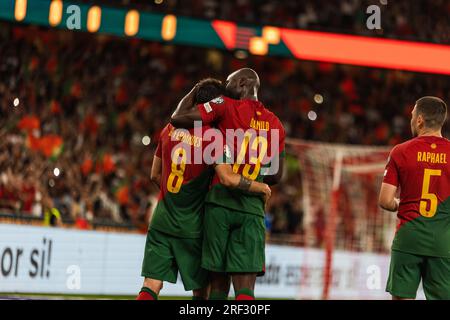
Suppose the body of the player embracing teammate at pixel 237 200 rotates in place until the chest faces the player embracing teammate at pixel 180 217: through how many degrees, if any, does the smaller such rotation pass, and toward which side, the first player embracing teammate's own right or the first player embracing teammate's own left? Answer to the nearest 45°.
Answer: approximately 45° to the first player embracing teammate's own left

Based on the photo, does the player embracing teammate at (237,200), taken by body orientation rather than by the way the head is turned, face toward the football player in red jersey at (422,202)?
no

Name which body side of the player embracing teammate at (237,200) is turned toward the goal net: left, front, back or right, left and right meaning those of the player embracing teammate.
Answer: front

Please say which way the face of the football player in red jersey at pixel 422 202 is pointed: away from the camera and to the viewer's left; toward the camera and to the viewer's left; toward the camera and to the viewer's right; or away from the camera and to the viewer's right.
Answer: away from the camera and to the viewer's left

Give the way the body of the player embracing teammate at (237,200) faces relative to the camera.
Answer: away from the camera

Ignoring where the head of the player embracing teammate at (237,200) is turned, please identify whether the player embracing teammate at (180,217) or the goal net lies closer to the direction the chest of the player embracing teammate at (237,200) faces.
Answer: the goal net

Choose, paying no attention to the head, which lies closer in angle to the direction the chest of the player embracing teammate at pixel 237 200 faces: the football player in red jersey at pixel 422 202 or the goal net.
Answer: the goal net
